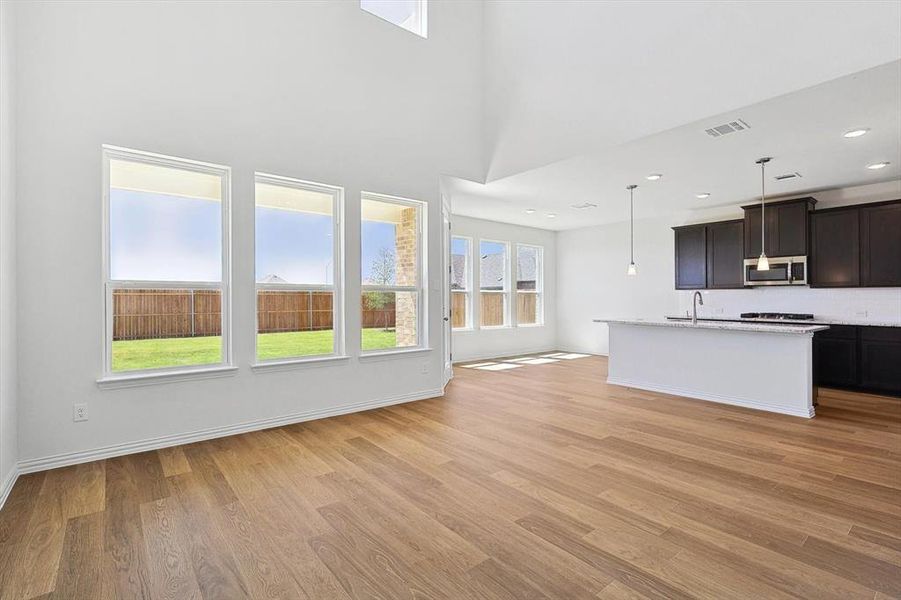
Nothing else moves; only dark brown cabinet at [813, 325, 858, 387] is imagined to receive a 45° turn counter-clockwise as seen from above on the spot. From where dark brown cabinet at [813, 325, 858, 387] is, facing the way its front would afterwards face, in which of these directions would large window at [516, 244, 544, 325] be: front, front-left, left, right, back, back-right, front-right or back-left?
back-right

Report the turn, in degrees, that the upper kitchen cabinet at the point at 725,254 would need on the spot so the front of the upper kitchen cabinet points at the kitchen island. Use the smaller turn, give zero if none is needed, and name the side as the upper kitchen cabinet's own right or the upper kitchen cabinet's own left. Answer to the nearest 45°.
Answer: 0° — it already faces it

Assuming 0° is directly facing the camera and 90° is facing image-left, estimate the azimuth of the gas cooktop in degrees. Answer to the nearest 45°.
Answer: approximately 0°

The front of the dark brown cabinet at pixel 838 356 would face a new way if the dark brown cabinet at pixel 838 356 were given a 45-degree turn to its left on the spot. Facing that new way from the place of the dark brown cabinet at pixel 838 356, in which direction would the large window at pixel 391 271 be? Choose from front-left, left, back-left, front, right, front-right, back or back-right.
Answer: right

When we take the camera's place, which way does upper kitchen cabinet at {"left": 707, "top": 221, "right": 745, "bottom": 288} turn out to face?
facing the viewer

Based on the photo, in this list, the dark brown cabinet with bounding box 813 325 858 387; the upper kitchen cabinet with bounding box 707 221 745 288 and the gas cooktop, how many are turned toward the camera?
3

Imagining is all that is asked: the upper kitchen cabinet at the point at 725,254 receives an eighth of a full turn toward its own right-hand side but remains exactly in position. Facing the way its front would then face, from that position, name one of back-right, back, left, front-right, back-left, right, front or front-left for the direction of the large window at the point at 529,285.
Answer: front-right

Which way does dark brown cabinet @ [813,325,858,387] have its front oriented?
toward the camera
